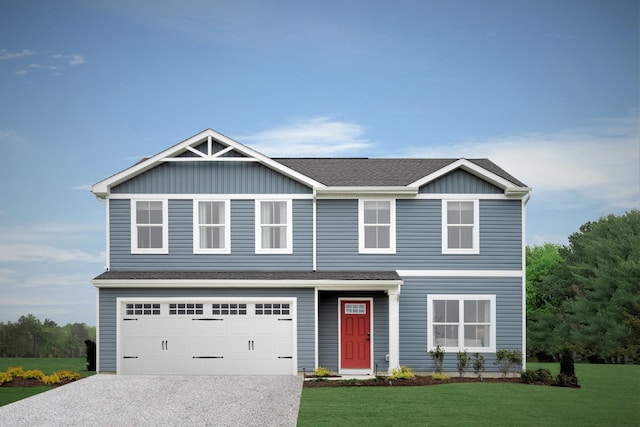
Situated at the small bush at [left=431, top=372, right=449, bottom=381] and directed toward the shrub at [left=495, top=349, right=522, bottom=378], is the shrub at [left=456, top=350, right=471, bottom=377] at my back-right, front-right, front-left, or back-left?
front-left

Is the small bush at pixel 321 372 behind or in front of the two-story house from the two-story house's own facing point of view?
in front

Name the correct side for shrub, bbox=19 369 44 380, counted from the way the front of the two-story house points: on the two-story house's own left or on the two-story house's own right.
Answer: on the two-story house's own right

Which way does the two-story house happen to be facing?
toward the camera
